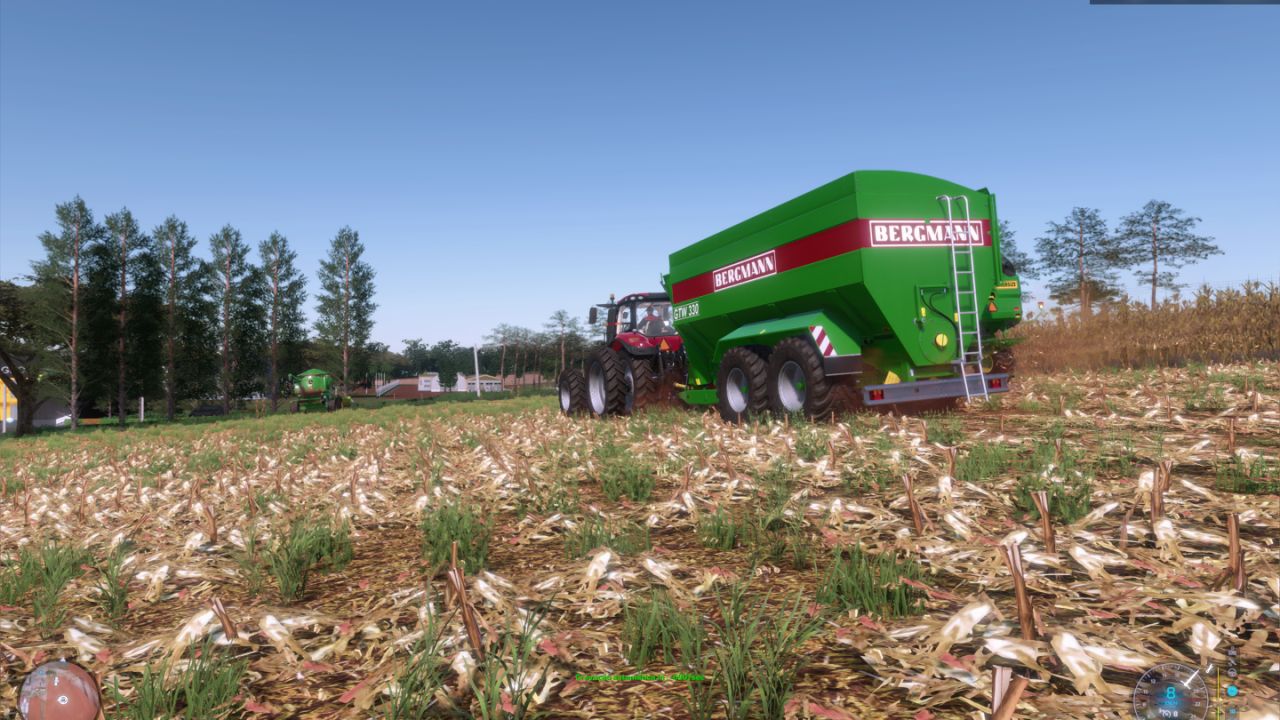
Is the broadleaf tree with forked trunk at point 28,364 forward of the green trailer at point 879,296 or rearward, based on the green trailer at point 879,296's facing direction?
forward

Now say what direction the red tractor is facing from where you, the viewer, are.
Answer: facing away from the viewer and to the left of the viewer

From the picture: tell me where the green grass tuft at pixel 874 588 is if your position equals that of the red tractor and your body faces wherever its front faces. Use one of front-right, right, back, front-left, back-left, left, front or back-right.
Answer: back-left

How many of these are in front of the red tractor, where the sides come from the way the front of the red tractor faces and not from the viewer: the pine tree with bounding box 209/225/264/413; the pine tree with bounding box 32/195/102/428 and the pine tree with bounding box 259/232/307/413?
3

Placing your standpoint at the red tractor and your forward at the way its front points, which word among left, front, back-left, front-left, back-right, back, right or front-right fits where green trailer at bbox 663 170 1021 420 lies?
back

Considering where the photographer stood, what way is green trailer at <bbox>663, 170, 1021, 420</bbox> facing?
facing away from the viewer and to the left of the viewer

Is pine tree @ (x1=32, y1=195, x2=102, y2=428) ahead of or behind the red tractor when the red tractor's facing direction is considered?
ahead

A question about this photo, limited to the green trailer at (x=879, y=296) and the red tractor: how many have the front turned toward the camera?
0

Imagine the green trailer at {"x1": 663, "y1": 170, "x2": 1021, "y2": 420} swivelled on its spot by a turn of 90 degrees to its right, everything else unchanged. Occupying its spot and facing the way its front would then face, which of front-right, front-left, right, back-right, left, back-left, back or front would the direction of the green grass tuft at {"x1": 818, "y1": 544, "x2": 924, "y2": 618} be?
back-right

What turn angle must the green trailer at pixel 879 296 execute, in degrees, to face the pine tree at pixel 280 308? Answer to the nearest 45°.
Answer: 0° — it already faces it
